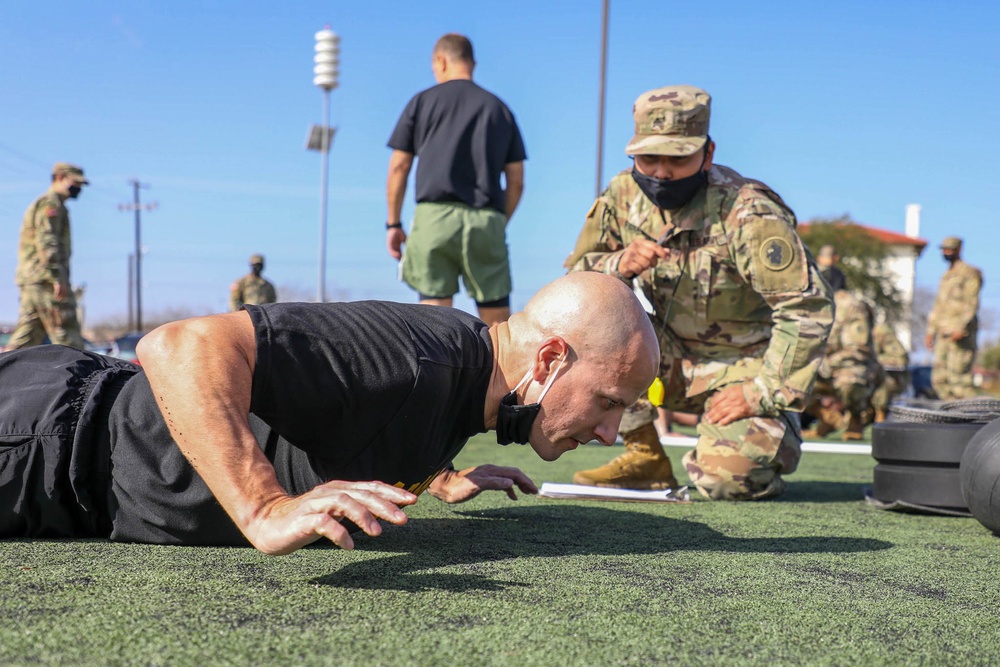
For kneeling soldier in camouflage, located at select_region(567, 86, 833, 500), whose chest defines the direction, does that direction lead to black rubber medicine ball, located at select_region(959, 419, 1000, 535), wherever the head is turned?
no

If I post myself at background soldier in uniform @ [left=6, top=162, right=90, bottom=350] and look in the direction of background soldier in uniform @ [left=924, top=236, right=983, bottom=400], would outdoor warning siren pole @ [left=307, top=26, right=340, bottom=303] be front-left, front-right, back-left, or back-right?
front-left

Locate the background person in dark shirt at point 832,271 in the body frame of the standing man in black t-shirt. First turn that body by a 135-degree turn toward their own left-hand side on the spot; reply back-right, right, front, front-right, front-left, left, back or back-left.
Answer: back

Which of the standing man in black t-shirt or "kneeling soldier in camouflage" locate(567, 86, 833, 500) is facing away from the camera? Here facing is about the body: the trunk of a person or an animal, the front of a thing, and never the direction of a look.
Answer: the standing man in black t-shirt

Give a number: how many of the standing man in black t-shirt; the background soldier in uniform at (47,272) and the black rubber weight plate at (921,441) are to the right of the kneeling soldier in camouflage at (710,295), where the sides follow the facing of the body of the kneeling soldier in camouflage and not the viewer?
2

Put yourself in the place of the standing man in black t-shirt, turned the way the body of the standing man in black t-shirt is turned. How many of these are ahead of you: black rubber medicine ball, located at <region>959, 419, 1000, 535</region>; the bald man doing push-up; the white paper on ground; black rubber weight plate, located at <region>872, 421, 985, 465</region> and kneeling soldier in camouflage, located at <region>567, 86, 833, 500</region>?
0

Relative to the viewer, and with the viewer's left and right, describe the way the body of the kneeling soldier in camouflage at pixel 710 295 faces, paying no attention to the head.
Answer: facing the viewer and to the left of the viewer

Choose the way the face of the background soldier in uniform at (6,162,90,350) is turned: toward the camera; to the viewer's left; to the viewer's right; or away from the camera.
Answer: to the viewer's right

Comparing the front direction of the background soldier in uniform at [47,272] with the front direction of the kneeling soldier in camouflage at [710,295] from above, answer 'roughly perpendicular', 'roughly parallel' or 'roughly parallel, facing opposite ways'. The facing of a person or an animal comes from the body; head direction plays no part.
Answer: roughly parallel, facing opposite ways

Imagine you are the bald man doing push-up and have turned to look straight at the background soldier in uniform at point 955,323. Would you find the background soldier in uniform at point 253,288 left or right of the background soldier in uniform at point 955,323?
left

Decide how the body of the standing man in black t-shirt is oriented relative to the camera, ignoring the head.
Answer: away from the camera

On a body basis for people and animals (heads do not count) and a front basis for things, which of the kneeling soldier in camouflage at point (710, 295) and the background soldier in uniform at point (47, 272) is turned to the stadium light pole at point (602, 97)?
the background soldier in uniform

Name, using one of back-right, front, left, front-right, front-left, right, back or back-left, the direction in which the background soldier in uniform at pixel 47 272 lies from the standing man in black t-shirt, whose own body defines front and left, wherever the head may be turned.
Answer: front-left

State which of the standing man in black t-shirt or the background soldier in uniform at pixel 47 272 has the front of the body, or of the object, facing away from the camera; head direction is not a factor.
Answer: the standing man in black t-shirt

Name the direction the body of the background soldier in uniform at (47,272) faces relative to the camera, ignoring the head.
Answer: to the viewer's right

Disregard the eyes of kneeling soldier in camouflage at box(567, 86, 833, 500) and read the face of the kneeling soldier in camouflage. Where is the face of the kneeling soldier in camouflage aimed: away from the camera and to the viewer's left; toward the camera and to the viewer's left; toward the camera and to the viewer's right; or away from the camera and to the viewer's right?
toward the camera and to the viewer's left
